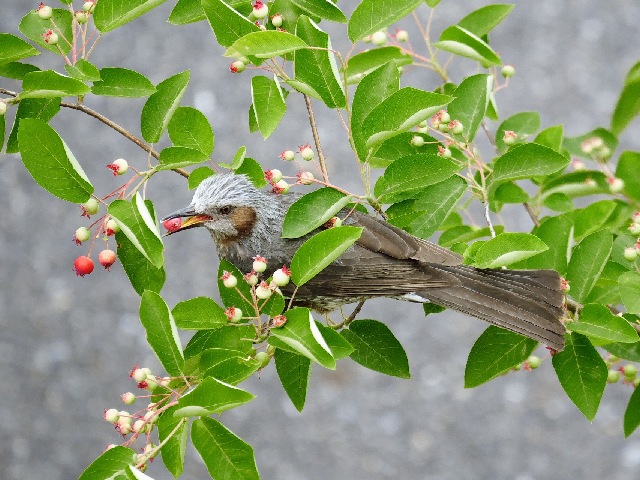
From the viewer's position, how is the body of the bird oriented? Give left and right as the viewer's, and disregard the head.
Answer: facing to the left of the viewer
